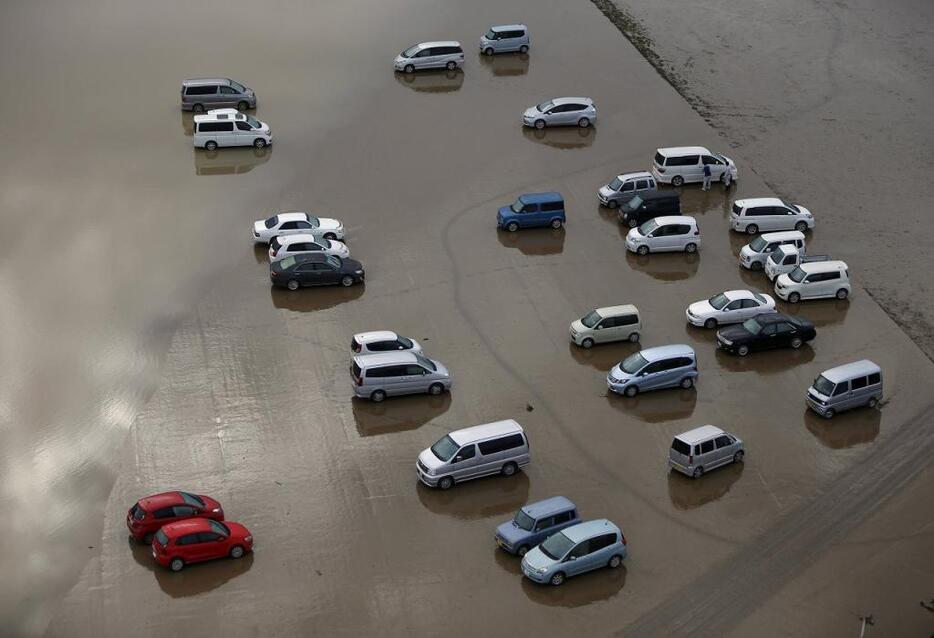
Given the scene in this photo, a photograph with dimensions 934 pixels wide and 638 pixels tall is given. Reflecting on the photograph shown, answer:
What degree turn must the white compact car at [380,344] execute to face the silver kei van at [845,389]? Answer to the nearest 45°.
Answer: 0° — it already faces it

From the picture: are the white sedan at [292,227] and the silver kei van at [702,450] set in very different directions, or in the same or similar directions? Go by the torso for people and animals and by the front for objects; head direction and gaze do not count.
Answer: same or similar directions

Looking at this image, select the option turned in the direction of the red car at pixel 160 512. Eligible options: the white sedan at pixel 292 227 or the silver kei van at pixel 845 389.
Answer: the silver kei van

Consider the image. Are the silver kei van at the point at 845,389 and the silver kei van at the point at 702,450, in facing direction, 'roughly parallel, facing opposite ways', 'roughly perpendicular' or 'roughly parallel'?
roughly parallel, facing opposite ways

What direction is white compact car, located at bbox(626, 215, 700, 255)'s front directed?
to the viewer's left

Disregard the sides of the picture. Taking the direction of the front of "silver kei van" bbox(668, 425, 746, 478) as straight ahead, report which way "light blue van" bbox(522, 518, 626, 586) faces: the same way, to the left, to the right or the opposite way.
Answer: the opposite way

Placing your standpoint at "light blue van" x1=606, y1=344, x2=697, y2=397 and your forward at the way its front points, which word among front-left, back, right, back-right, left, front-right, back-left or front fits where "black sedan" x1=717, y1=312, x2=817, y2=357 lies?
back

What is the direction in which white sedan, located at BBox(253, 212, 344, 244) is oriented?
to the viewer's right

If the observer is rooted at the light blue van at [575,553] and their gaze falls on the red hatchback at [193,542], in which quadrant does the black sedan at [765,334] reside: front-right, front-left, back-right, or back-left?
back-right

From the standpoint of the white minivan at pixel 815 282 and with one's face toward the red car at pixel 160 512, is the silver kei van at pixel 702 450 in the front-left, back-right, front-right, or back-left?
front-left

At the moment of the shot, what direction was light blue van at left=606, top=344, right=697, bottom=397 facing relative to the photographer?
facing the viewer and to the left of the viewer

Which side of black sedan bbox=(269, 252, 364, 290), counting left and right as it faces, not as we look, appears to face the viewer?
right

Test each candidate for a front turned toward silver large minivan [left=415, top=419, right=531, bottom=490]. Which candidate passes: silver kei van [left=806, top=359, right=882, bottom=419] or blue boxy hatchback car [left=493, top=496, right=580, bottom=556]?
silver kei van [left=806, top=359, right=882, bottom=419]

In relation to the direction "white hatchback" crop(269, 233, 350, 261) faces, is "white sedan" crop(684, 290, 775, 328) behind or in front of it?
in front

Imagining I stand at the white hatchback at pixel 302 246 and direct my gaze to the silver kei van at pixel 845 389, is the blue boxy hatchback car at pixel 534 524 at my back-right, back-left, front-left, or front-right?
front-right

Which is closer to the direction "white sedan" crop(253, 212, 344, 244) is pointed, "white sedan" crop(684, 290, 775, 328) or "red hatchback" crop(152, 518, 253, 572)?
the white sedan
